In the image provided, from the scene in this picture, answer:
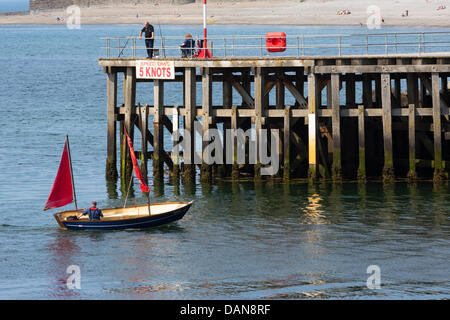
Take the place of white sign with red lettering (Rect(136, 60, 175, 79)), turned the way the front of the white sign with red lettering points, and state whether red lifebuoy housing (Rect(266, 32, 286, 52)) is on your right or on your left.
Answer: on your left

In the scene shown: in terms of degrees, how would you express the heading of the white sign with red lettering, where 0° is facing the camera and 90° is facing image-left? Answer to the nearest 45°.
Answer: approximately 0°

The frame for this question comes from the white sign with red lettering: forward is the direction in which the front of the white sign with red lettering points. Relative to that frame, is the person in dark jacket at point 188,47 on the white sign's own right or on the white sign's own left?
on the white sign's own left
